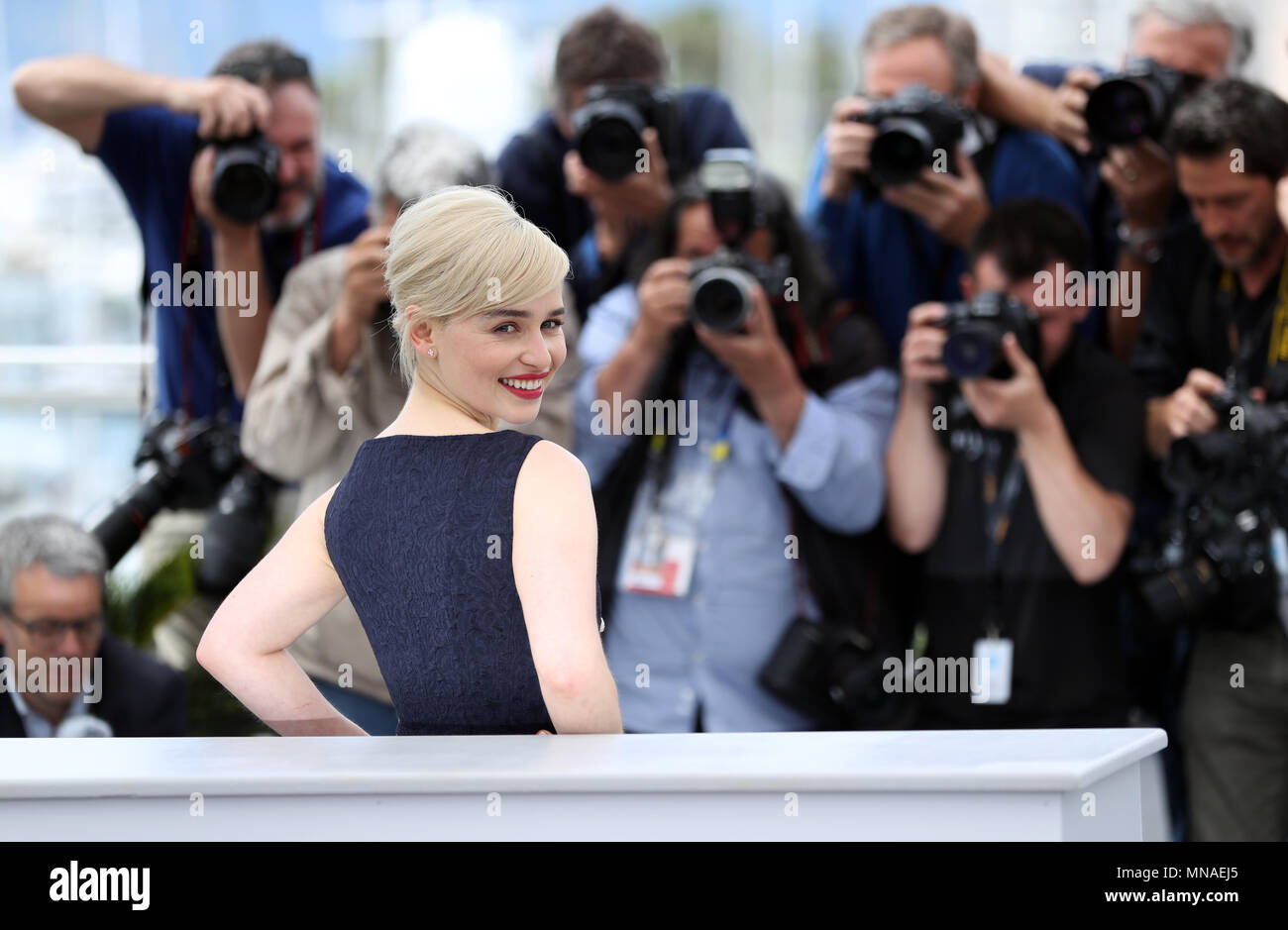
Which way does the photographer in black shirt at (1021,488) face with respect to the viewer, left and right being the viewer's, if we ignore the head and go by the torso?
facing the viewer and to the left of the viewer

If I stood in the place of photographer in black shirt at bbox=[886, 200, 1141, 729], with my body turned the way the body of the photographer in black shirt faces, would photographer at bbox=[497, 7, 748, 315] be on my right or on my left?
on my right

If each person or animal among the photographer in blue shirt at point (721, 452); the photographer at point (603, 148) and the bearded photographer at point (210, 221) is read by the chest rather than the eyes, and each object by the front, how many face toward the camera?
3

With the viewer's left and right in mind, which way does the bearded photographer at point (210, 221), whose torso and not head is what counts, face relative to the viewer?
facing the viewer

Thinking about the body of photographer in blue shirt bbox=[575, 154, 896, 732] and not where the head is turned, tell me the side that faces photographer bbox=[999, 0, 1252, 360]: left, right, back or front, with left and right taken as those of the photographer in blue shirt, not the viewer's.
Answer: left

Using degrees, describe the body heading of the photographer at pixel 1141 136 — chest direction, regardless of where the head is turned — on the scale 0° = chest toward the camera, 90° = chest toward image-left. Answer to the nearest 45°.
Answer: approximately 45°

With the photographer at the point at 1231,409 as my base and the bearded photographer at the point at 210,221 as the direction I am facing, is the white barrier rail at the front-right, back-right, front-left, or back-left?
front-left

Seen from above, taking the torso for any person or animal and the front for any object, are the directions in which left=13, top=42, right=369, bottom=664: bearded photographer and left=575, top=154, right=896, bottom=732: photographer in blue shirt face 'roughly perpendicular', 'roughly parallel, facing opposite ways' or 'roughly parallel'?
roughly parallel

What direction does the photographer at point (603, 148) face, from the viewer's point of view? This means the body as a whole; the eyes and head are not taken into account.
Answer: toward the camera

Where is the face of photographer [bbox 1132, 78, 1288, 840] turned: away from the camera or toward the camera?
toward the camera

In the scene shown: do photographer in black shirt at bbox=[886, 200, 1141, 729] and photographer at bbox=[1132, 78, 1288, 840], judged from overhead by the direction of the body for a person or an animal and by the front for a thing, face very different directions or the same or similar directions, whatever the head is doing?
same or similar directions

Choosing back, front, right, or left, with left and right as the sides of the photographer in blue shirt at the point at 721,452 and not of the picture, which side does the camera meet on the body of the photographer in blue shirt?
front

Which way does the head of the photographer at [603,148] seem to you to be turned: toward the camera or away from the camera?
toward the camera
